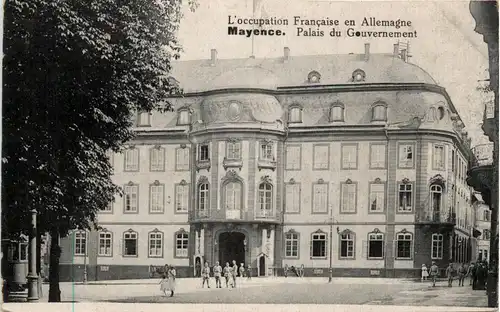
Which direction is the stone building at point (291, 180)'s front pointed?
toward the camera

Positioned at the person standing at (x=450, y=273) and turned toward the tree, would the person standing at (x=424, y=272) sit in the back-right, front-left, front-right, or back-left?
front-right

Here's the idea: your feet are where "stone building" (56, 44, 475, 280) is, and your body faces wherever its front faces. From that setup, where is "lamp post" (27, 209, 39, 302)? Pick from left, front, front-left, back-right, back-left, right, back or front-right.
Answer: right

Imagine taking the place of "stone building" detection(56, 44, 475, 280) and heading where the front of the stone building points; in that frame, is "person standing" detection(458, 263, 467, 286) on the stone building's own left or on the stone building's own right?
on the stone building's own left

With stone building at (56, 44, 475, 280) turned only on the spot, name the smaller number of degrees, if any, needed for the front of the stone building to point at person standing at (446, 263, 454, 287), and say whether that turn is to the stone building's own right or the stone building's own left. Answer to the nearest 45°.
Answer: approximately 90° to the stone building's own left
